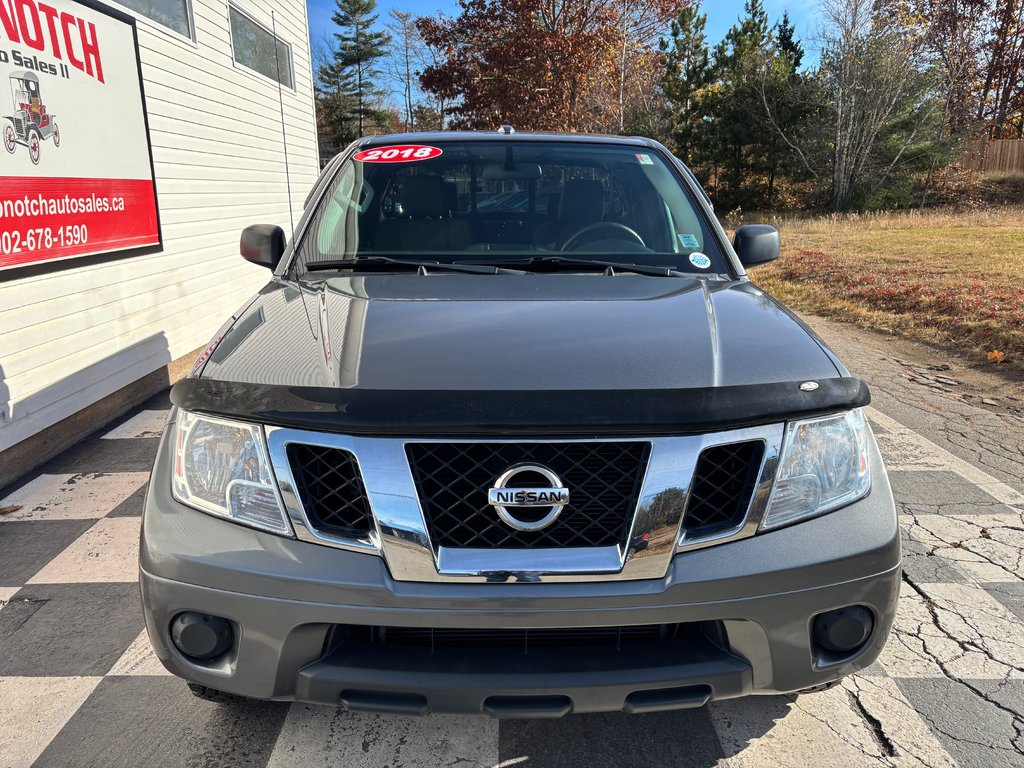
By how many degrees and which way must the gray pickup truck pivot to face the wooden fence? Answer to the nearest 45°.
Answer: approximately 135° to its left

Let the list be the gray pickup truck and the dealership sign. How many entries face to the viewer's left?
0

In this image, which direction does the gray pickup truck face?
toward the camera

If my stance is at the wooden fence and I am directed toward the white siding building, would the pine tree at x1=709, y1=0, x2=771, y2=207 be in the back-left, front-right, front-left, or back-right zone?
front-right

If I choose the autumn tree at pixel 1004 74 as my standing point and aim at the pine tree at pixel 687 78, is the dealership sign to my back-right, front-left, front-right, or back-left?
front-left

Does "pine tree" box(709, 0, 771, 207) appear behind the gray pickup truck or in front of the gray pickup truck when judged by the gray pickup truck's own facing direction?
behind

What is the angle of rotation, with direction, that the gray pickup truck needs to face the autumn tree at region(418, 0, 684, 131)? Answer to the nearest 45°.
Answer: approximately 180°

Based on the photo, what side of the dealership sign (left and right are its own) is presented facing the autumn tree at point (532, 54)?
left

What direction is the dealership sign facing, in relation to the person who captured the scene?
facing the viewer and to the right of the viewer

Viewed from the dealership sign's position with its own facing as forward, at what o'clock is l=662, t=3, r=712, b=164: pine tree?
The pine tree is roughly at 9 o'clock from the dealership sign.

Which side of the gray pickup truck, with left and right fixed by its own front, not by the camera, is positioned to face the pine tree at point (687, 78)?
back

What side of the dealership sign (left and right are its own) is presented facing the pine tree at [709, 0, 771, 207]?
left

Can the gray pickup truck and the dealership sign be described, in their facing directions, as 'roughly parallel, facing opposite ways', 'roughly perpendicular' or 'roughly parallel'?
roughly perpendicular
